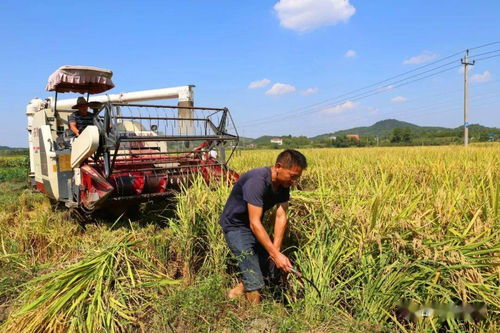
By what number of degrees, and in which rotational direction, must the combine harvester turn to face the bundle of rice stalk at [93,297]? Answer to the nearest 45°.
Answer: approximately 45° to its right

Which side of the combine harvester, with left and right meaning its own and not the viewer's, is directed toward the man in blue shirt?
front

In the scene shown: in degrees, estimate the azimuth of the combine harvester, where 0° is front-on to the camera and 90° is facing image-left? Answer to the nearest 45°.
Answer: approximately 315°
